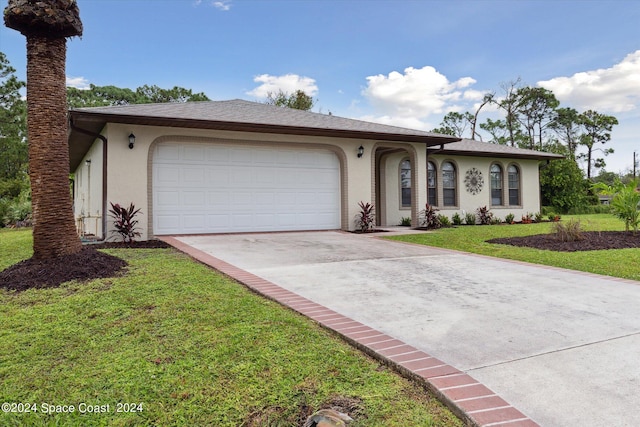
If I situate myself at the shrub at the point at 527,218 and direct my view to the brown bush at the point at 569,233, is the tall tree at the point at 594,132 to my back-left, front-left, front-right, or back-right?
back-left

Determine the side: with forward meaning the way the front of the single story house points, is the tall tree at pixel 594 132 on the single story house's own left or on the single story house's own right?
on the single story house's own left

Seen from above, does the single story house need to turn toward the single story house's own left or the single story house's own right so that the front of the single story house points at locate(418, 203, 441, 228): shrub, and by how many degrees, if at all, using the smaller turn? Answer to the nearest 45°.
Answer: approximately 90° to the single story house's own left

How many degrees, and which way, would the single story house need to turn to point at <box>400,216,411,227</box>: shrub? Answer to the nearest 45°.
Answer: approximately 90° to its left

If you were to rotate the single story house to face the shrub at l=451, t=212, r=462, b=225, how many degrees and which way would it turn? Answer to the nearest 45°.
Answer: approximately 90° to its left

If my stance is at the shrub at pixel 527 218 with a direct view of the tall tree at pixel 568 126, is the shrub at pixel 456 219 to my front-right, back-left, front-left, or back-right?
back-left

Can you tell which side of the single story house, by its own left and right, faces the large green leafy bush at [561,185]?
left

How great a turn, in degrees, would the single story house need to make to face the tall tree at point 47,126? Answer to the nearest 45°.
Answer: approximately 45° to its right

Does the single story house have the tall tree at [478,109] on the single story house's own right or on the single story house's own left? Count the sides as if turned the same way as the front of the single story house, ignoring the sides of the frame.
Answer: on the single story house's own left

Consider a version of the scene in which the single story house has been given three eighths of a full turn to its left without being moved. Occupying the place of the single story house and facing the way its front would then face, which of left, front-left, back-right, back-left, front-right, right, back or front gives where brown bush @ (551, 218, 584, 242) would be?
right

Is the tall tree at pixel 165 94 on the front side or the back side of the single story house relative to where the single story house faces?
on the back side

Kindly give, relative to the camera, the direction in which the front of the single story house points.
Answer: facing the viewer and to the right of the viewer

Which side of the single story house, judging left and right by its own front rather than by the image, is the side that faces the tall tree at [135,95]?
back

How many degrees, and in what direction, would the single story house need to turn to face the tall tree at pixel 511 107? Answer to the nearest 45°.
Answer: approximately 90° to its left
